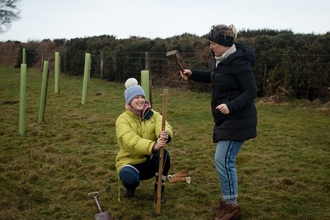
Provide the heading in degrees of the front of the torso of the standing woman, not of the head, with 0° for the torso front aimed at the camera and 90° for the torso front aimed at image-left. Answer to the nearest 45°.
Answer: approximately 90°

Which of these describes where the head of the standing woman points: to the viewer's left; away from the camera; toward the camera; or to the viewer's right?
to the viewer's left

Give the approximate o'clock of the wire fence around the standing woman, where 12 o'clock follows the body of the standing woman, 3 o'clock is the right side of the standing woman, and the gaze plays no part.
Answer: The wire fence is roughly at 3 o'clock from the standing woman.
